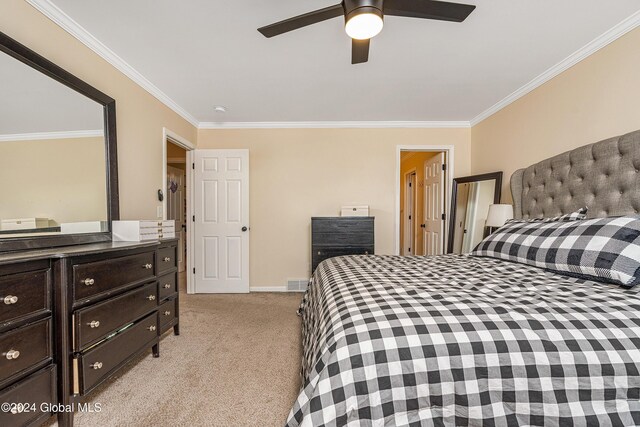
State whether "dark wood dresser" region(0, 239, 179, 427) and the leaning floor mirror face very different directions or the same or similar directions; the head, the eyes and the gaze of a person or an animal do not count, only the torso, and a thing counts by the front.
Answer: very different directions

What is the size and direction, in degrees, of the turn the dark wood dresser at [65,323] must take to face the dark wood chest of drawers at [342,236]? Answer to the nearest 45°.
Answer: approximately 45° to its left

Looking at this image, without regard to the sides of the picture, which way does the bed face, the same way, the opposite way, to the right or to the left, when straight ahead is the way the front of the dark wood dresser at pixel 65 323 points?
the opposite way

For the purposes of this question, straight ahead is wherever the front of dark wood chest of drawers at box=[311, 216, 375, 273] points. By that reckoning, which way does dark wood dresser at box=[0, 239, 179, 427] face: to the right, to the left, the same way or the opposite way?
to the left

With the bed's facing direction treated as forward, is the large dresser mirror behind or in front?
in front

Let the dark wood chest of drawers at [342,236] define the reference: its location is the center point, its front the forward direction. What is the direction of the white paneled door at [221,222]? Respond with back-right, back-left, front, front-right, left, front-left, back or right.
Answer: right

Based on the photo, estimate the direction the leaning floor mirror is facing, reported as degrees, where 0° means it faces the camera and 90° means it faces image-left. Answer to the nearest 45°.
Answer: approximately 45°

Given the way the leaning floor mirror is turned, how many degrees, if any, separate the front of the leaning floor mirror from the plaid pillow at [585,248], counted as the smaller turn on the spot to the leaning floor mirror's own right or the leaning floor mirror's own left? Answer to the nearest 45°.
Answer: approximately 45° to the leaning floor mirror's own left

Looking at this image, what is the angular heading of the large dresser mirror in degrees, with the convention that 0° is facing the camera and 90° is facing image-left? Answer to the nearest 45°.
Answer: approximately 315°

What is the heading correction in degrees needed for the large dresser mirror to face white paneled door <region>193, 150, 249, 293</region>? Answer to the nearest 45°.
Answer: approximately 90° to its left

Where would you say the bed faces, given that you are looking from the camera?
facing the viewer and to the left of the viewer

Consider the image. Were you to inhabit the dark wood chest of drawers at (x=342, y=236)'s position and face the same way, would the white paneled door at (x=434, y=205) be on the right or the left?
on its left

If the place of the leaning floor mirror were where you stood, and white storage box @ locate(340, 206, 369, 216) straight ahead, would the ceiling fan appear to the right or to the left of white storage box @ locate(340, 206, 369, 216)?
left

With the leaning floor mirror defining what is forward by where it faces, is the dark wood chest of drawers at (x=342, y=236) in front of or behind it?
in front

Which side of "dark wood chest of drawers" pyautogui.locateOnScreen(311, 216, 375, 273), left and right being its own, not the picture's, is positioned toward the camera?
front

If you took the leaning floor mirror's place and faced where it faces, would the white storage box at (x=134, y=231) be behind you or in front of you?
in front

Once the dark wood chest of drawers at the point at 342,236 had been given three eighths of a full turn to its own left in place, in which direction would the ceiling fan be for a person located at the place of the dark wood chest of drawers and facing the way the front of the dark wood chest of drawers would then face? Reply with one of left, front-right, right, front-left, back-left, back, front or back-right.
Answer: back-right
